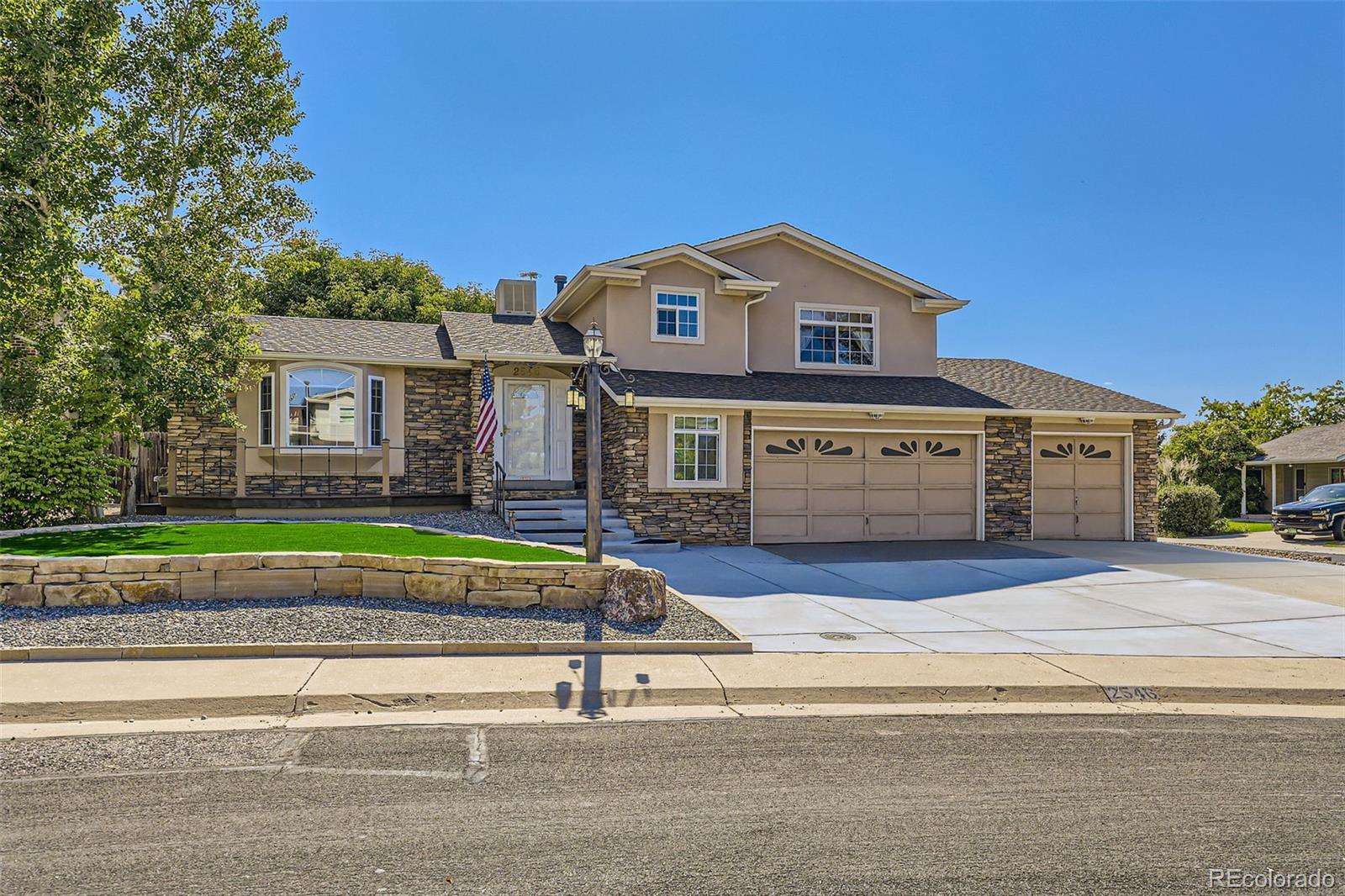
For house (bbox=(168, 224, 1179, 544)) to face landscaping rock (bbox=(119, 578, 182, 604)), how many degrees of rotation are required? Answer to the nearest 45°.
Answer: approximately 45° to its right

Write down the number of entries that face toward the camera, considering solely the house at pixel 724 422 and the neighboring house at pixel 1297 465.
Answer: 2

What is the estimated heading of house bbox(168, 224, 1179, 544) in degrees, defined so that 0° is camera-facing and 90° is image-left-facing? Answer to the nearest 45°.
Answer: approximately 0°

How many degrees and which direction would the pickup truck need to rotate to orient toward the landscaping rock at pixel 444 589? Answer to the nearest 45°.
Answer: approximately 45° to its left

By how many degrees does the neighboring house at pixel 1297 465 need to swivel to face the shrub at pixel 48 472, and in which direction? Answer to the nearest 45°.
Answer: approximately 45° to its right

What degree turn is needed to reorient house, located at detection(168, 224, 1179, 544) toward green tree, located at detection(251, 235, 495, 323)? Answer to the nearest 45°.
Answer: approximately 135° to its right
